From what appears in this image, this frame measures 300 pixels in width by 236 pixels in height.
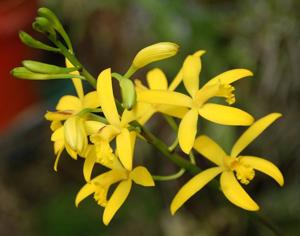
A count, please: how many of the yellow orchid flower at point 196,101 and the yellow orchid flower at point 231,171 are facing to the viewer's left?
0

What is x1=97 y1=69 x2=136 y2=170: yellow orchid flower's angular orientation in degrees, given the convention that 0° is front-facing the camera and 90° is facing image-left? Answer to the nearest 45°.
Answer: approximately 45°

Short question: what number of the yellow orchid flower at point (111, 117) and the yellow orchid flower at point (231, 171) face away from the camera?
0

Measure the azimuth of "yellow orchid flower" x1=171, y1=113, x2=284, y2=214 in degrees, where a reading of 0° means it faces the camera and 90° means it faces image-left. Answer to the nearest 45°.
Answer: approximately 315°
